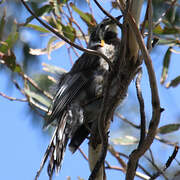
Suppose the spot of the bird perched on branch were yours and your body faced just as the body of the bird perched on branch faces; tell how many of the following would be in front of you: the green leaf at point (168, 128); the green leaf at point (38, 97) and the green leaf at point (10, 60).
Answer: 1

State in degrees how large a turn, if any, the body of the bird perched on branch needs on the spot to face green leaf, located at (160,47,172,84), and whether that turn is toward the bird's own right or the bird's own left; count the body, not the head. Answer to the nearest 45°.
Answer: approximately 45° to the bird's own left

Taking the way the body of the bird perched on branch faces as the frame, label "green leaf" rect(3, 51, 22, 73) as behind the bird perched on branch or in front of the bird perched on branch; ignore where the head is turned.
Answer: behind

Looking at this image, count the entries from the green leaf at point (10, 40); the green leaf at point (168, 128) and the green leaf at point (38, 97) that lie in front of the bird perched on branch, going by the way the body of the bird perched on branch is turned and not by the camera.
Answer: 1

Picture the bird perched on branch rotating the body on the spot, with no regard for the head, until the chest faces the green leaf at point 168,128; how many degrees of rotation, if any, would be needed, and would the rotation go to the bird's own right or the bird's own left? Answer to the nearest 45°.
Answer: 0° — it already faces it

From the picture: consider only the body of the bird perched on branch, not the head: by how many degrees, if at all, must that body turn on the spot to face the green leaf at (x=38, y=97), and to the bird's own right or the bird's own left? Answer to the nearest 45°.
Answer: approximately 135° to the bird's own left

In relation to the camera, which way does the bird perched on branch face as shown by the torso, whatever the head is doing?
to the viewer's right

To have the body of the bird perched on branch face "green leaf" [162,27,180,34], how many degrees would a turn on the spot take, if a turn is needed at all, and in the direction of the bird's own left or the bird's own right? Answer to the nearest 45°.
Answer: approximately 45° to the bird's own left
